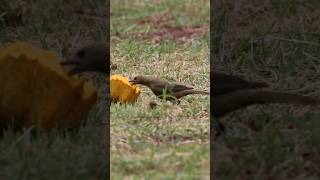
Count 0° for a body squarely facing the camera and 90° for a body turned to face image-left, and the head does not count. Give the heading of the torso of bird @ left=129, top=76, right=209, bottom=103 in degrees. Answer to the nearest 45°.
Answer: approximately 90°
